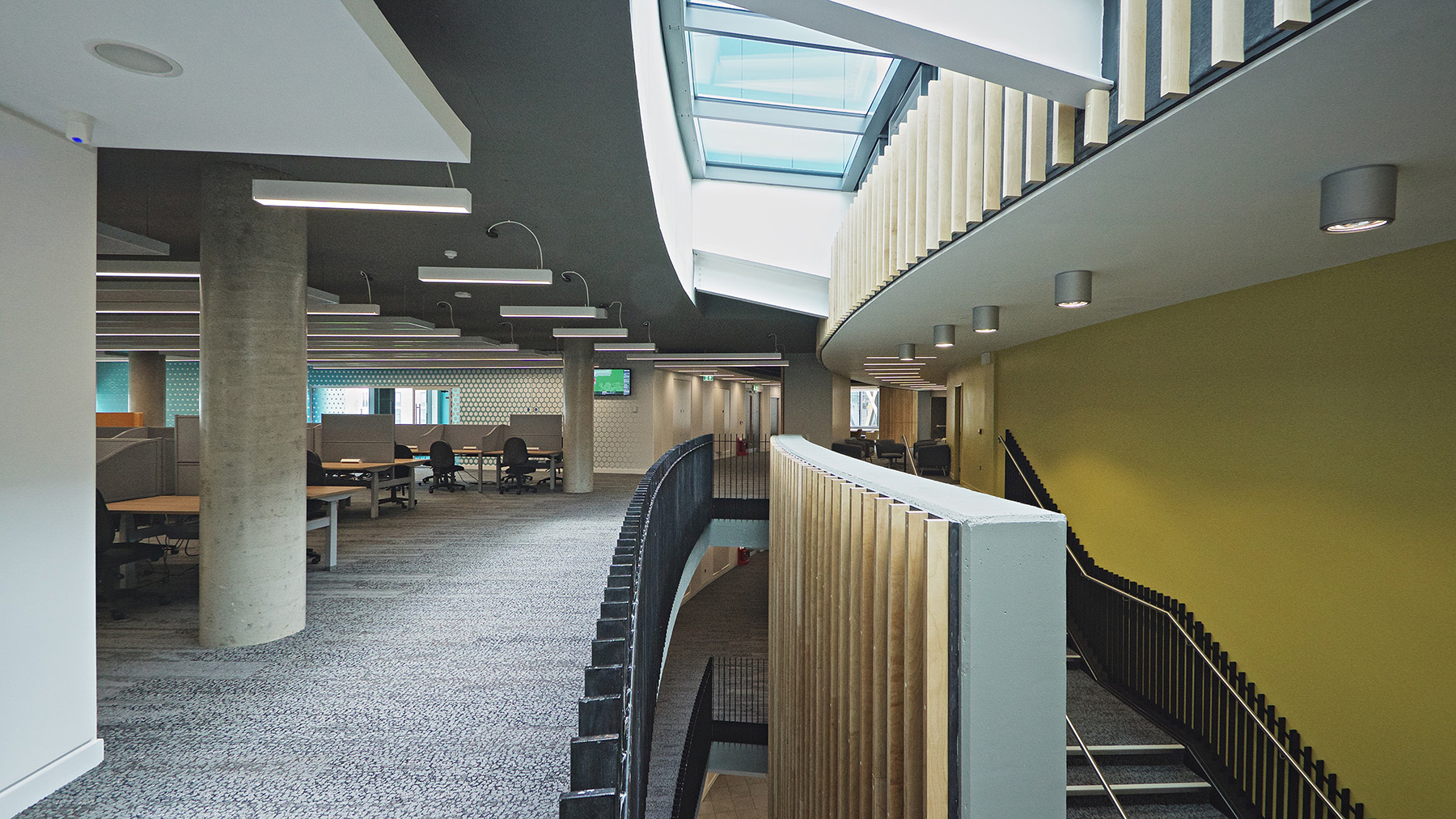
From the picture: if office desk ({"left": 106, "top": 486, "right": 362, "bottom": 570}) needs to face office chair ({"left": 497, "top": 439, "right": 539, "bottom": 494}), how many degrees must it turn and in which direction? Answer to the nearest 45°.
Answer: approximately 135° to its left

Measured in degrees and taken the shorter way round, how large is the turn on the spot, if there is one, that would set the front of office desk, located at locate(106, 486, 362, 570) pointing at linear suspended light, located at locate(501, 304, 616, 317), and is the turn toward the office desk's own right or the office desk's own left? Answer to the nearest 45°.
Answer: approximately 90° to the office desk's own left

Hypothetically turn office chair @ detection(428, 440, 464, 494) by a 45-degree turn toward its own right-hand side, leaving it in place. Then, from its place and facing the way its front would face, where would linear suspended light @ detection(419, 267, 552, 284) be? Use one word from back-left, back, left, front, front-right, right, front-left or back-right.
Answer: right

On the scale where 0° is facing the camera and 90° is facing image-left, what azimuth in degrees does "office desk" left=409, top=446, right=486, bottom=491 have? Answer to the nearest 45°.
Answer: approximately 0°
